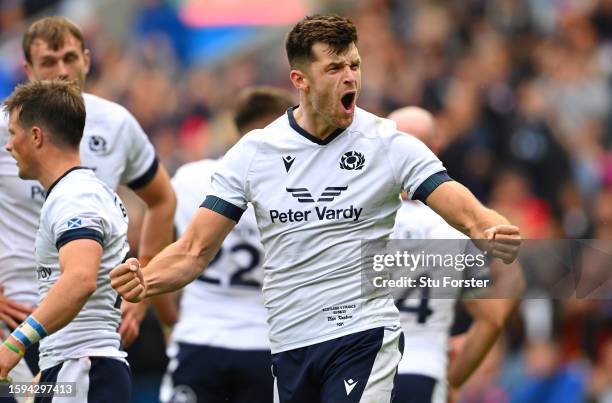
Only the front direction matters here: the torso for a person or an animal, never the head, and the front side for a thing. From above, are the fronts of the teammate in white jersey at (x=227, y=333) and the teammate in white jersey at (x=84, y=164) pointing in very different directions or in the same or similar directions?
very different directions

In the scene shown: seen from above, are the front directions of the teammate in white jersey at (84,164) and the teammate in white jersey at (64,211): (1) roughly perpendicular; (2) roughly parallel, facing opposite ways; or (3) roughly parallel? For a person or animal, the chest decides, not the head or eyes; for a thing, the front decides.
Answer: roughly perpendicular

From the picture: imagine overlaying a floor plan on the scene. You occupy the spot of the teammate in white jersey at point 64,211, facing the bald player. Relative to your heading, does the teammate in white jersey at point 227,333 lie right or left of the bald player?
left

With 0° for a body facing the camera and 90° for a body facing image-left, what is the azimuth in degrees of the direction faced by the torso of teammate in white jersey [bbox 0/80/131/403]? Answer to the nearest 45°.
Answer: approximately 90°

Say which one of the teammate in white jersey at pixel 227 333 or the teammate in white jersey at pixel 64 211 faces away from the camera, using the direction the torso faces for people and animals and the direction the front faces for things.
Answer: the teammate in white jersey at pixel 227 333

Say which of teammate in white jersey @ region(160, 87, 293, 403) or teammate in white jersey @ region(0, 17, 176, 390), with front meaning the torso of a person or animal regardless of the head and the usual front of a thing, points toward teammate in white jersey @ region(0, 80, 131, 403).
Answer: teammate in white jersey @ region(0, 17, 176, 390)

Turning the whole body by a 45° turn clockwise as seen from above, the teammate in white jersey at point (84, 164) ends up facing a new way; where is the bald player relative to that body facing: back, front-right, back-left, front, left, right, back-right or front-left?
back-left

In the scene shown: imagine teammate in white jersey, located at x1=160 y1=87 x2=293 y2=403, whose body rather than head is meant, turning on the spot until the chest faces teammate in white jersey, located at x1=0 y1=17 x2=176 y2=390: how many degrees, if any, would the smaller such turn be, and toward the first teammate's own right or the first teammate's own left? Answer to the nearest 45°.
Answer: approximately 135° to the first teammate's own left

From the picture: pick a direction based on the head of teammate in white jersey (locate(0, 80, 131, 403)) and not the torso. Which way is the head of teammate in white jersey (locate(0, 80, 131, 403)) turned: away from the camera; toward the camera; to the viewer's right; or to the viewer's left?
to the viewer's left

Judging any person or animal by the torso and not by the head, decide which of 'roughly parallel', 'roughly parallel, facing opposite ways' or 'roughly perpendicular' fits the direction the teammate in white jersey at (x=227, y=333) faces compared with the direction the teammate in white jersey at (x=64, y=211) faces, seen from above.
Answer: roughly perpendicular

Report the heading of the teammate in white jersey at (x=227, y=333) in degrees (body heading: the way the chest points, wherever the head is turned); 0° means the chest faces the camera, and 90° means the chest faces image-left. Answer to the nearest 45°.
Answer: approximately 180°

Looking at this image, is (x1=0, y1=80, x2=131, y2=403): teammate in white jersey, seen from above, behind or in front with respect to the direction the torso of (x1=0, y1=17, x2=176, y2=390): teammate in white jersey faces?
in front
